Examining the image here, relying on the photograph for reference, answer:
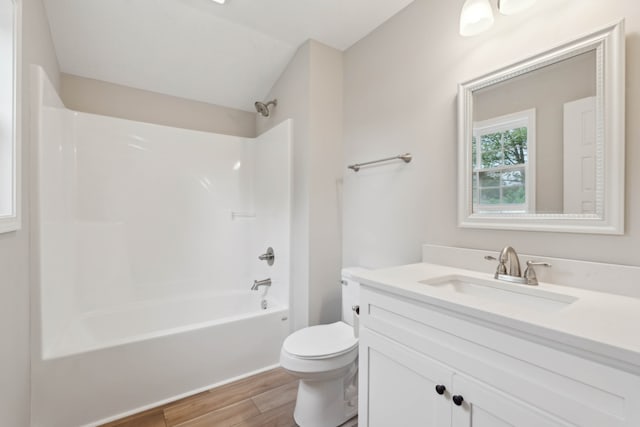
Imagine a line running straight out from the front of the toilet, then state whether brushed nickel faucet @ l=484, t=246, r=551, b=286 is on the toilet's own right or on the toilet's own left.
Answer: on the toilet's own left

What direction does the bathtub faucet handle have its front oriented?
to the viewer's left

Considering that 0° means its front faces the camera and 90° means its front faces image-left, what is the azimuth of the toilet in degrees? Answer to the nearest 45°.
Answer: approximately 45°

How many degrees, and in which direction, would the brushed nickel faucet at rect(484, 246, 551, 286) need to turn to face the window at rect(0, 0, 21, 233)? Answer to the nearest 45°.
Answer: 0° — it already faces it

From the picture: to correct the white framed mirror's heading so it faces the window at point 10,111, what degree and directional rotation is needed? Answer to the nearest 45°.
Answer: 0° — it already faces it

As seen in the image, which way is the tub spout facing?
to the viewer's left

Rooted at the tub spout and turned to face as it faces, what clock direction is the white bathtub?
The white bathtub is roughly at 11 o'clock from the tub spout.

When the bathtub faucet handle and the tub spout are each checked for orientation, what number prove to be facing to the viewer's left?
2
